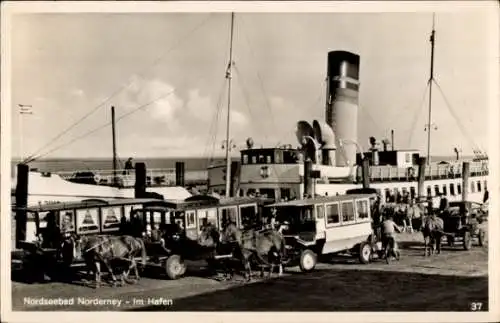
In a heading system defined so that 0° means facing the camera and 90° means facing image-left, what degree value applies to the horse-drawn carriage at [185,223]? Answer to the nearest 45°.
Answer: approximately 45°

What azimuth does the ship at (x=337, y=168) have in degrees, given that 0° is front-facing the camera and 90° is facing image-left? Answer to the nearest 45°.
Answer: approximately 90°

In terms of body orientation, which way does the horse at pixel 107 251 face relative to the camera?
to the viewer's left

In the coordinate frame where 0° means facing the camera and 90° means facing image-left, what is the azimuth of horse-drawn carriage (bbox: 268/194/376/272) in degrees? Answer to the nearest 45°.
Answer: approximately 45°

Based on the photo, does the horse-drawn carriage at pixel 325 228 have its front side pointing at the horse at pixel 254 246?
yes

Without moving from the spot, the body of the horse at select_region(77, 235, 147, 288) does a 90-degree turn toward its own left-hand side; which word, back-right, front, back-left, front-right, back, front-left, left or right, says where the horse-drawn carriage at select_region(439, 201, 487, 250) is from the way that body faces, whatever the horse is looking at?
left

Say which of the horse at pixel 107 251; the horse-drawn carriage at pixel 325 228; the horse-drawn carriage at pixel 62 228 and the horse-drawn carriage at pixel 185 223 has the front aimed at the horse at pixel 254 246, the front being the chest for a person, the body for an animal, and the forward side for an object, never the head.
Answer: the horse-drawn carriage at pixel 325 228

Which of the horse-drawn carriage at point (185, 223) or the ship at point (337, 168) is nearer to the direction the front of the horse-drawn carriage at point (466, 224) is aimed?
the horse-drawn carriage

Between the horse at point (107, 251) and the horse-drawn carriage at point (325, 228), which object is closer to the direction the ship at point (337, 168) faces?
the horse

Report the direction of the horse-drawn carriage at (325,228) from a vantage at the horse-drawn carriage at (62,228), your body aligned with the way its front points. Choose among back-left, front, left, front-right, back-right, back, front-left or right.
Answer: back-left
